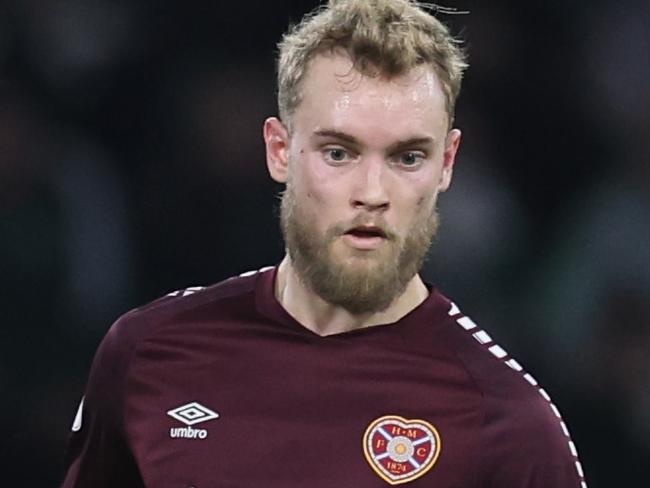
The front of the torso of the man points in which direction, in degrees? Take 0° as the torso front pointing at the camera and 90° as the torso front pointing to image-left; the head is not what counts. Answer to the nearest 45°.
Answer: approximately 0°
